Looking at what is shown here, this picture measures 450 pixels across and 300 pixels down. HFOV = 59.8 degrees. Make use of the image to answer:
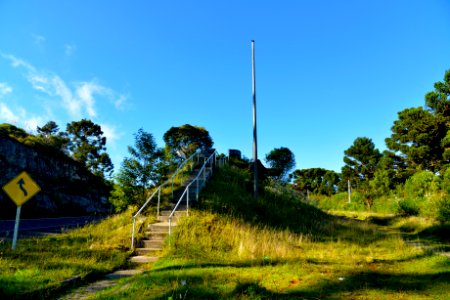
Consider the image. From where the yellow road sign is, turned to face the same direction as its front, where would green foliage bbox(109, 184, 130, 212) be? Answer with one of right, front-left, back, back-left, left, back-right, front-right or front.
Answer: back-left

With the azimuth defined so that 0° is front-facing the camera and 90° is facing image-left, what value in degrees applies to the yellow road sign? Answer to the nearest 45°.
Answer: approximately 0°

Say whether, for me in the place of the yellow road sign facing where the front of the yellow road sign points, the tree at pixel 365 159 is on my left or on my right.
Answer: on my left

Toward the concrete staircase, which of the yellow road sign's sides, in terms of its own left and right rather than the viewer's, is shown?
left

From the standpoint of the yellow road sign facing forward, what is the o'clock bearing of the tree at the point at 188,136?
The tree is roughly at 7 o'clock from the yellow road sign.

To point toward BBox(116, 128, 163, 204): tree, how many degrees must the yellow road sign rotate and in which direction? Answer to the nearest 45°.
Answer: approximately 135° to its left

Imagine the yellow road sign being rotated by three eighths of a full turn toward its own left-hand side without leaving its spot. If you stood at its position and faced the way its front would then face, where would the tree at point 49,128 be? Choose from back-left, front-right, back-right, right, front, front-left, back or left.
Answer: front-left
